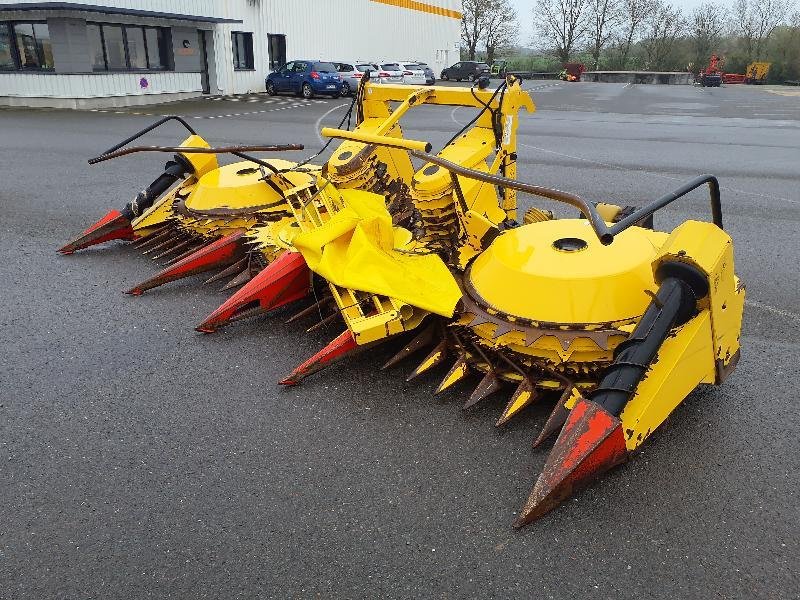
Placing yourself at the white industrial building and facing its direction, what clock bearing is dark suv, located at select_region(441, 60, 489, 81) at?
The dark suv is roughly at 9 o'clock from the white industrial building.

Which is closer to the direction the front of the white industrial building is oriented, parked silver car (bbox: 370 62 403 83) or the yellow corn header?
the yellow corn header

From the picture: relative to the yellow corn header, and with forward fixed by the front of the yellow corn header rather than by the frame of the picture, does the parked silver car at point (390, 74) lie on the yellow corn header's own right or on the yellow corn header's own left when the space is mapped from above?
on the yellow corn header's own right

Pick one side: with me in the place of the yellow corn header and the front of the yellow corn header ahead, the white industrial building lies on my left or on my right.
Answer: on my right
